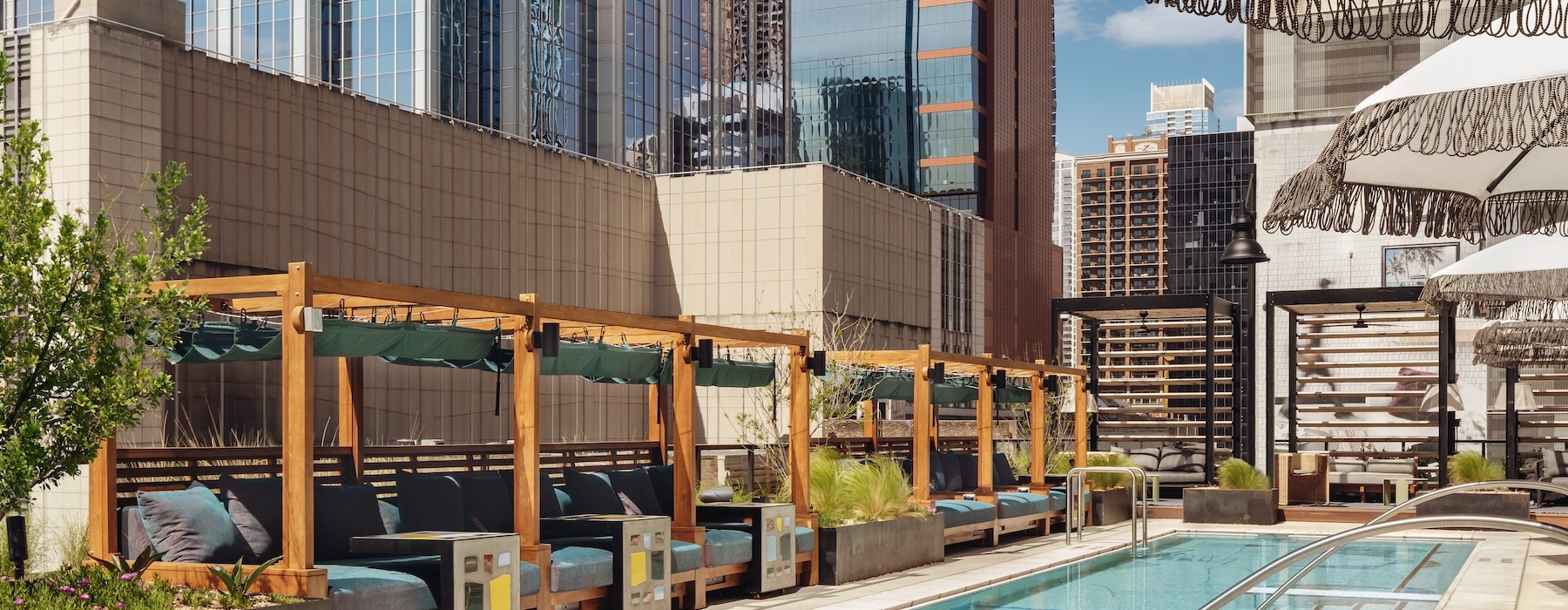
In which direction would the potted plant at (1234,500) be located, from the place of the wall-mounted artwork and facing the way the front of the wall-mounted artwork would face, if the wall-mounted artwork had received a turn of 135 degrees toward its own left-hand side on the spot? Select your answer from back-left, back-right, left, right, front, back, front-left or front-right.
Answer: back-right

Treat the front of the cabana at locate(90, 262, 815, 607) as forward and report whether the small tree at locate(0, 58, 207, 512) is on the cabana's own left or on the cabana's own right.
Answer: on the cabana's own right

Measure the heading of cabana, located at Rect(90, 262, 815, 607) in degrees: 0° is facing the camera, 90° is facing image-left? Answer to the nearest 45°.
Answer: approximately 315°

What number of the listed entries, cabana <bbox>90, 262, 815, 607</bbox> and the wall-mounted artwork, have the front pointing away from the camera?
0

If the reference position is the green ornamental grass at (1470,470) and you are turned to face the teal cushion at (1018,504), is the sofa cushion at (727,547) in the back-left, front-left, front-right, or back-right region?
front-left

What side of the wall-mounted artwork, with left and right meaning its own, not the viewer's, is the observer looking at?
front

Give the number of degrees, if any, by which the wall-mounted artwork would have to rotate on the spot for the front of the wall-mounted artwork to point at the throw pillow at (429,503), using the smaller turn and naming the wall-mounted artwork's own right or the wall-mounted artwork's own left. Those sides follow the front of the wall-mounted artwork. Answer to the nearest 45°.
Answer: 0° — it already faces it

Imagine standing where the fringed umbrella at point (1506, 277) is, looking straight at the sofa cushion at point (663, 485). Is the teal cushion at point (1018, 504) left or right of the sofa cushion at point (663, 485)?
right

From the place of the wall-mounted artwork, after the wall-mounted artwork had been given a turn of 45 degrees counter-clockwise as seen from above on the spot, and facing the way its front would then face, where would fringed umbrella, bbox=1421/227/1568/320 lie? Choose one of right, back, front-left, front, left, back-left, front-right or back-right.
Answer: front-right

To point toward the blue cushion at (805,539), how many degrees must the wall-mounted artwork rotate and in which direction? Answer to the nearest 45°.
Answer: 0° — it already faces it

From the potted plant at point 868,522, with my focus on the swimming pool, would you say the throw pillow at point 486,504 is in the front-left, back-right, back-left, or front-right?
back-right

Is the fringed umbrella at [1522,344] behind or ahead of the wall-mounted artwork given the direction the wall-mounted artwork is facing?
ahead

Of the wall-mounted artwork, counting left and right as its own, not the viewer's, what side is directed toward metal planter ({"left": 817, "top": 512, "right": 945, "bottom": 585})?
front

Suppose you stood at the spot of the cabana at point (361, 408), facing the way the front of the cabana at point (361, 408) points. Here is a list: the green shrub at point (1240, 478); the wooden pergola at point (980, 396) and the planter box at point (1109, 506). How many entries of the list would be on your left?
3

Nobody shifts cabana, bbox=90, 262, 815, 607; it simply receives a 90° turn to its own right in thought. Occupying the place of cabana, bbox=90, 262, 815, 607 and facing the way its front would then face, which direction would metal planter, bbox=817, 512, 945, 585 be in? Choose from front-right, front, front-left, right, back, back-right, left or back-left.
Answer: back
